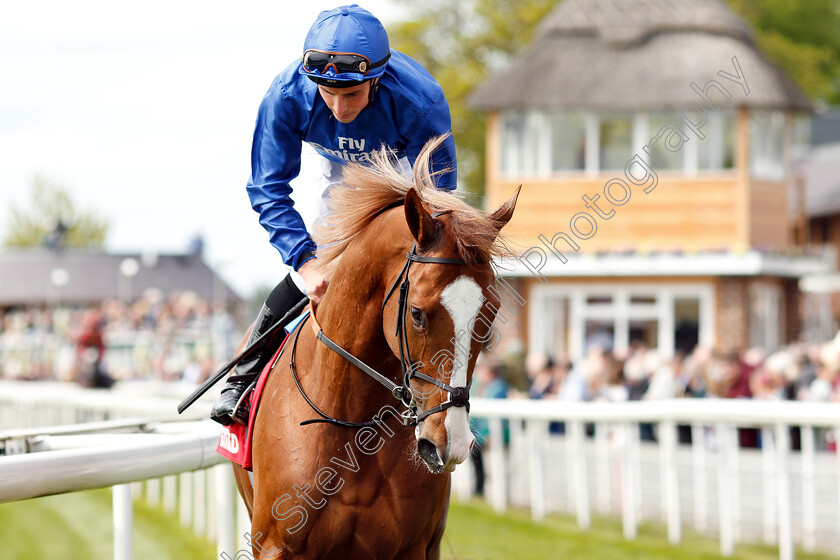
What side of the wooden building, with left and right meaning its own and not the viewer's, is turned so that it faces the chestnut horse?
front

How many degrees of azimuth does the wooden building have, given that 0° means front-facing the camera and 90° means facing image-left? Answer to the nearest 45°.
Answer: approximately 0°

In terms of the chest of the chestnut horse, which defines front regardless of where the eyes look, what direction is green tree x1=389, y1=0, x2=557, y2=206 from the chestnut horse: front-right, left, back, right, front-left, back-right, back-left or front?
back-left

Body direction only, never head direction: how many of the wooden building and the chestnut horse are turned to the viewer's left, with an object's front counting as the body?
0

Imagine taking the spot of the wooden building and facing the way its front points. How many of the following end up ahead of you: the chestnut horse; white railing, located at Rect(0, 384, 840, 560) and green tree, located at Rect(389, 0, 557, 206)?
2

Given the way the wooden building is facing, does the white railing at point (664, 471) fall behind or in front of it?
in front

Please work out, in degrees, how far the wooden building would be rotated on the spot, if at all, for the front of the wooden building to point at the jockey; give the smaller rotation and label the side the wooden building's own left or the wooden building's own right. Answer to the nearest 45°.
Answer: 0° — it already faces them

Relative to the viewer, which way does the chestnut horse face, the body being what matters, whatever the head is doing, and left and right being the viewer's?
facing the viewer and to the right of the viewer

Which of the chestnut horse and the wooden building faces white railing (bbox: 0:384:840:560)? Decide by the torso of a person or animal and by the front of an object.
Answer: the wooden building

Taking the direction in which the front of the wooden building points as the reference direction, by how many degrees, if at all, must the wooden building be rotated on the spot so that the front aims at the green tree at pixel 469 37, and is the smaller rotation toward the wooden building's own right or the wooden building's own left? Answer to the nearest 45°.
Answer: approximately 135° to the wooden building's own right
